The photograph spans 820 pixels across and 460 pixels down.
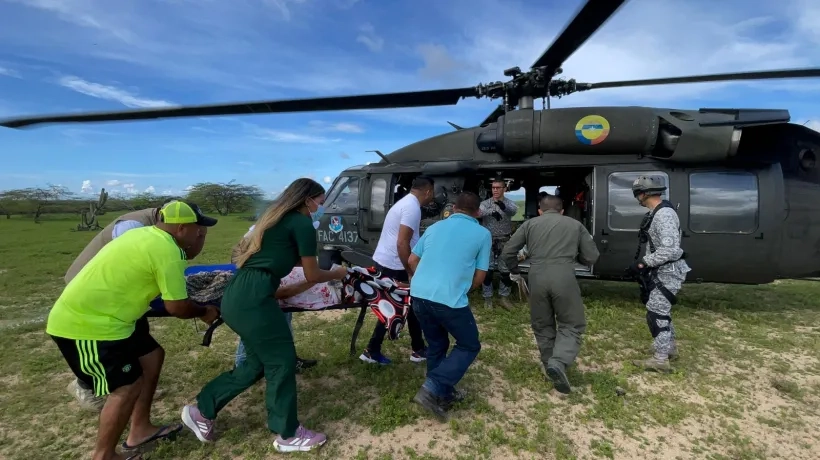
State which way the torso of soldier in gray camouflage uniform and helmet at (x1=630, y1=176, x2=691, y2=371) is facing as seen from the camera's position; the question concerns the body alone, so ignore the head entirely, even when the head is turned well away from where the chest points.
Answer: to the viewer's left

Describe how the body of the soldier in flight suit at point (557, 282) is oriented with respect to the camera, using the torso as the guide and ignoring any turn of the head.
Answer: away from the camera

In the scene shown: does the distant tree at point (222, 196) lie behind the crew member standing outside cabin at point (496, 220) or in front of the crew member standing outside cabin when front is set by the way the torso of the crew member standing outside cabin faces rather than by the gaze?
behind

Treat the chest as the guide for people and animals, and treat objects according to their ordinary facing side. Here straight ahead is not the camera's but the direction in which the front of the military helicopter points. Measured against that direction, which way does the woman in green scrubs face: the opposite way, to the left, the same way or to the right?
the opposite way

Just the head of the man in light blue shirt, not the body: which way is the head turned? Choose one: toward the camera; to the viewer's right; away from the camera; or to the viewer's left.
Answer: away from the camera

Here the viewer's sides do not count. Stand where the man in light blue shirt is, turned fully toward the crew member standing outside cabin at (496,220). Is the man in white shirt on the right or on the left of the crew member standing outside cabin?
left

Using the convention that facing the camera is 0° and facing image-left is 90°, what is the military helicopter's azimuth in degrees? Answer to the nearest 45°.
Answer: approximately 90°

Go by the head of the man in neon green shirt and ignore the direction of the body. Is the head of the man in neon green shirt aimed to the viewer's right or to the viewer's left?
to the viewer's right

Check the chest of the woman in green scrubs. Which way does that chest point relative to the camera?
to the viewer's right

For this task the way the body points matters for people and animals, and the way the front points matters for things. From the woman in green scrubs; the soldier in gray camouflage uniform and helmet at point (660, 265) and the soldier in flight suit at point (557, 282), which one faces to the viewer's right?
the woman in green scrubs

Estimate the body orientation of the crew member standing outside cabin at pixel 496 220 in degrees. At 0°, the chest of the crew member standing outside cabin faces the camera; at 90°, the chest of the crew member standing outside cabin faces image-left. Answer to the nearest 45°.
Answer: approximately 0°

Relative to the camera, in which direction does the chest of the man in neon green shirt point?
to the viewer's right

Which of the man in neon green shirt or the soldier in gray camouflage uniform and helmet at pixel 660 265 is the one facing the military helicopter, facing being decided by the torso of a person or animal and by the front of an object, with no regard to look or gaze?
the man in neon green shirt
